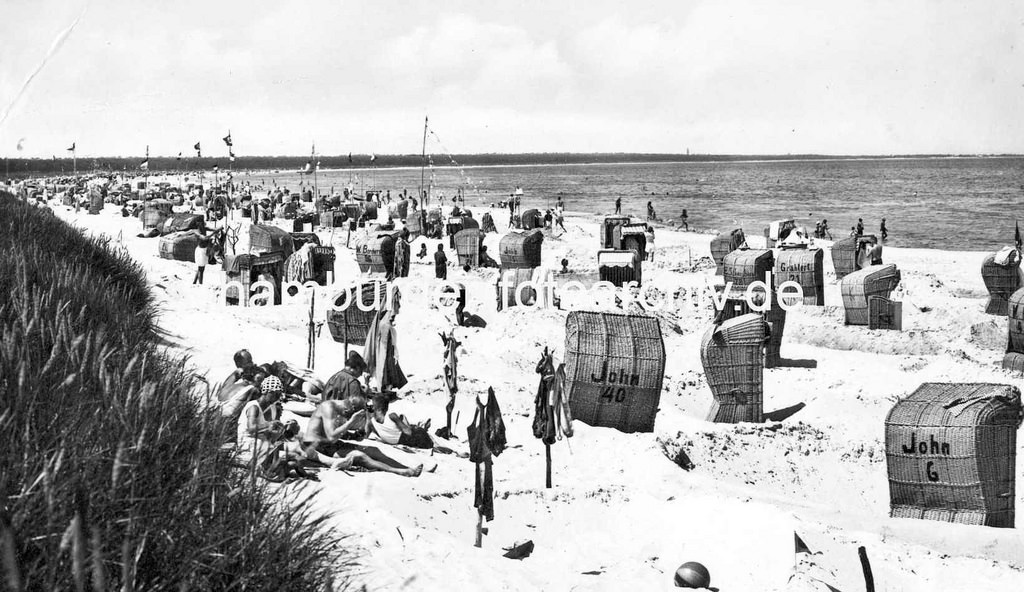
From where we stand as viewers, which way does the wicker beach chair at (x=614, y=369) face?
facing away from the viewer

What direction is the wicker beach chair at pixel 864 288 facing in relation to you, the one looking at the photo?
facing away from the viewer and to the right of the viewer

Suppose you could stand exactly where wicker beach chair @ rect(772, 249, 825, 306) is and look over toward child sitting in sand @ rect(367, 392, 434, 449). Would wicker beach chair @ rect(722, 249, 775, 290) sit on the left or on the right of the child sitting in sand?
right

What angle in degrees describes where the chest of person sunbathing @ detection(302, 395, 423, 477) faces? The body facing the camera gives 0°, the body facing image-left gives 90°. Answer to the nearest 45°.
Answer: approximately 270°

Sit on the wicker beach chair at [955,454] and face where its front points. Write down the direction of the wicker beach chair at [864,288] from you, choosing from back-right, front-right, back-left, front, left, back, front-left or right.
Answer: front-left

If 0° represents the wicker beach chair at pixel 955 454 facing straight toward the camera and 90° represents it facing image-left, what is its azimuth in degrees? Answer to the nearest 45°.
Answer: approximately 225°
